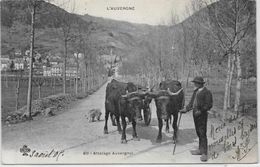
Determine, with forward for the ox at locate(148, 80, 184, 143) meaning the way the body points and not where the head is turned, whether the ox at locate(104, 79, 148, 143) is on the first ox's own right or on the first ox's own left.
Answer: on the first ox's own right

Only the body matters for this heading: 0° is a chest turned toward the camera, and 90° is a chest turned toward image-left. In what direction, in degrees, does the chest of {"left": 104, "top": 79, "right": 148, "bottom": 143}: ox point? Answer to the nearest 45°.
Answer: approximately 315°

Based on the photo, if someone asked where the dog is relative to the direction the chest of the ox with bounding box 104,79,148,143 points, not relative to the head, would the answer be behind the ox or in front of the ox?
behind

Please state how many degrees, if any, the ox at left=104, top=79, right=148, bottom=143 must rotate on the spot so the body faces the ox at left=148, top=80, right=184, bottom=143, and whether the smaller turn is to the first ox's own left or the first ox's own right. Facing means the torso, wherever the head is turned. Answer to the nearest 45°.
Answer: approximately 45° to the first ox's own left

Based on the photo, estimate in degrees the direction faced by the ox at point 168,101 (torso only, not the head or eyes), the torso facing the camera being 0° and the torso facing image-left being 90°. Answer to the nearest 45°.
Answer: approximately 0°

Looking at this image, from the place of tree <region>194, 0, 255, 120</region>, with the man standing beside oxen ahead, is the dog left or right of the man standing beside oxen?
right
